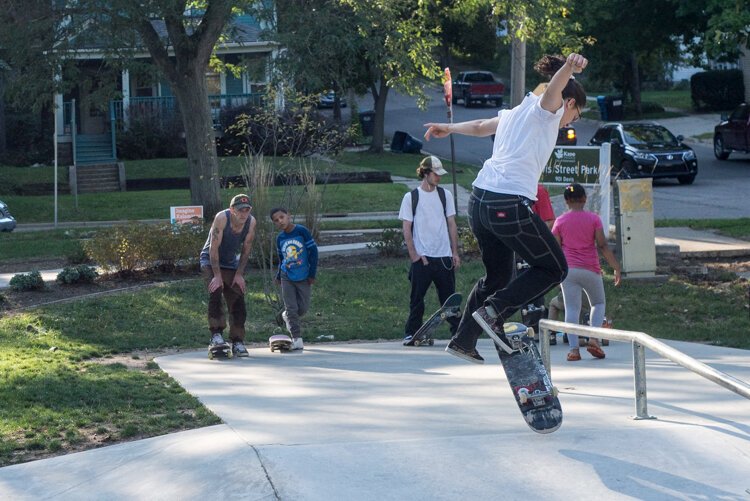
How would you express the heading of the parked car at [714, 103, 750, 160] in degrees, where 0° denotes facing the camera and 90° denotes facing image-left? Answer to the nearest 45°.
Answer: approximately 45°

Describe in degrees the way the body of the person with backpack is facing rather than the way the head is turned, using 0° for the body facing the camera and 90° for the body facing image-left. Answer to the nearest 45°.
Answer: approximately 0°

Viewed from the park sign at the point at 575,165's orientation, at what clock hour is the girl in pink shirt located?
The girl in pink shirt is roughly at 12 o'clock from the park sign.

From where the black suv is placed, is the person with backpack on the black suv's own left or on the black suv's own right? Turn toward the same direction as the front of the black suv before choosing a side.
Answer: on the black suv's own right

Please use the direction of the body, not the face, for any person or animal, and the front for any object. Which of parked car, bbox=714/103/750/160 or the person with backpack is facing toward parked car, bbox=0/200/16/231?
parked car, bbox=714/103/750/160
